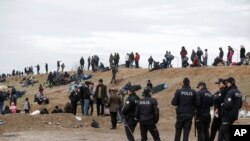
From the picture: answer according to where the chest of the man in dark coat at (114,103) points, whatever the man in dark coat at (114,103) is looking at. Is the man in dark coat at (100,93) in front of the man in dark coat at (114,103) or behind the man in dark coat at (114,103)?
in front

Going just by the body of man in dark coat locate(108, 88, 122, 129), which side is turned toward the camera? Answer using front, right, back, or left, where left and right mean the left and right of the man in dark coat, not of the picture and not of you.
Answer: back

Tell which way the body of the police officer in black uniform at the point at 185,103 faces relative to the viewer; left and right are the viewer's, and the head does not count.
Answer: facing away from the viewer

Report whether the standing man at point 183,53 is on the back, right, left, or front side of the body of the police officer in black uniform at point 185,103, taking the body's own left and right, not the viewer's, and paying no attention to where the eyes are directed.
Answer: front

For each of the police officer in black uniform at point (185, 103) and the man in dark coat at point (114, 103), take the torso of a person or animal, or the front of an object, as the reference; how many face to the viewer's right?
0
